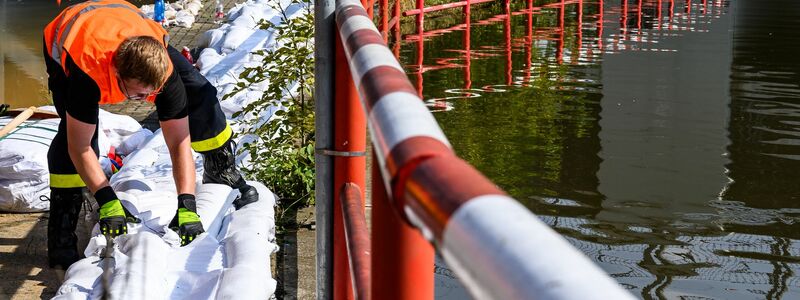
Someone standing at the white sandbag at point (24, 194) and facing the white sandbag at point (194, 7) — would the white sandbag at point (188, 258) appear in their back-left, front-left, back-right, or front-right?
back-right

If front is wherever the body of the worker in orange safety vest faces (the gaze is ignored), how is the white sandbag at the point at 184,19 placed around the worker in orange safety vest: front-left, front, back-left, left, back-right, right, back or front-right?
back-left

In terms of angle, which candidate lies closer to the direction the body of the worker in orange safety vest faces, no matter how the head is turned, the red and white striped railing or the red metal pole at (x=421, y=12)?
the red and white striped railing

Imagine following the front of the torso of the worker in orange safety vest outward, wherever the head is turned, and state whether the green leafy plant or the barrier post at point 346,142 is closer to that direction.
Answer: the barrier post

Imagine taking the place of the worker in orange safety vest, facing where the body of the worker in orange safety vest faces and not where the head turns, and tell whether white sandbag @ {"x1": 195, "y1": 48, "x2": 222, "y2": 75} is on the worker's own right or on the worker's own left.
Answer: on the worker's own left

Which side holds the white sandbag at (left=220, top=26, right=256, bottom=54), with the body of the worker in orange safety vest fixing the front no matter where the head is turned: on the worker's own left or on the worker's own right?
on the worker's own left

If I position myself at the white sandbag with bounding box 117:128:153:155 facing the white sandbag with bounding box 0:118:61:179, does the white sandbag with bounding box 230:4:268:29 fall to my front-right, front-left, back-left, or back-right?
back-right

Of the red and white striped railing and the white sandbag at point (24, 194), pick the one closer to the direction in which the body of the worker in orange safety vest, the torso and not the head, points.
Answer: the red and white striped railing
